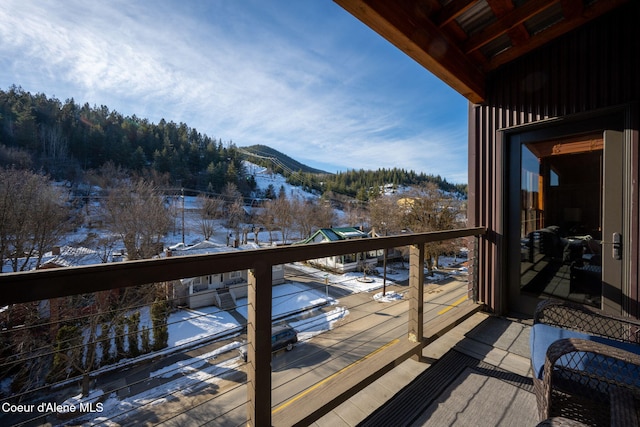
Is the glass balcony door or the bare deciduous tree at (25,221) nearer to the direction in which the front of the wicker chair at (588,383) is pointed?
the bare deciduous tree

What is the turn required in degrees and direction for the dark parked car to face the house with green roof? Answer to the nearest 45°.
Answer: approximately 180°

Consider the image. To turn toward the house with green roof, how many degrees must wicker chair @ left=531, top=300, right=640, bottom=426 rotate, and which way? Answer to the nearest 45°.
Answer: approximately 45° to its right

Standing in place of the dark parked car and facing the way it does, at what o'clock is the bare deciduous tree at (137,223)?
The bare deciduous tree is roughly at 3 o'clock from the dark parked car.

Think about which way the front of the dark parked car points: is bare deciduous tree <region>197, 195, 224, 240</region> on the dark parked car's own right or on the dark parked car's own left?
on the dark parked car's own right

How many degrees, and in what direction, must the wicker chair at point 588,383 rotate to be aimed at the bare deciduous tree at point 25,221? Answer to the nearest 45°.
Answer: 0° — it already faces it

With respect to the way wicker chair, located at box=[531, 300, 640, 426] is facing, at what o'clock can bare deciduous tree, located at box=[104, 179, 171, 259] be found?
The bare deciduous tree is roughly at 12 o'clock from the wicker chair.

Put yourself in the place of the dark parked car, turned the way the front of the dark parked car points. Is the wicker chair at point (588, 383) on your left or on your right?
on your left

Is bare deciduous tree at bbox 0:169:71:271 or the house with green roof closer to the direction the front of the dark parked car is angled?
the bare deciduous tree

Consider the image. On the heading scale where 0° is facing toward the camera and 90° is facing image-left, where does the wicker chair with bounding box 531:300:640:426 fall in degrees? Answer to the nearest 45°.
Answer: approximately 90°
